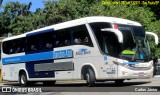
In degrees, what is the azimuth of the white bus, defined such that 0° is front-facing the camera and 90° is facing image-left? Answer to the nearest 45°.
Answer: approximately 315°
